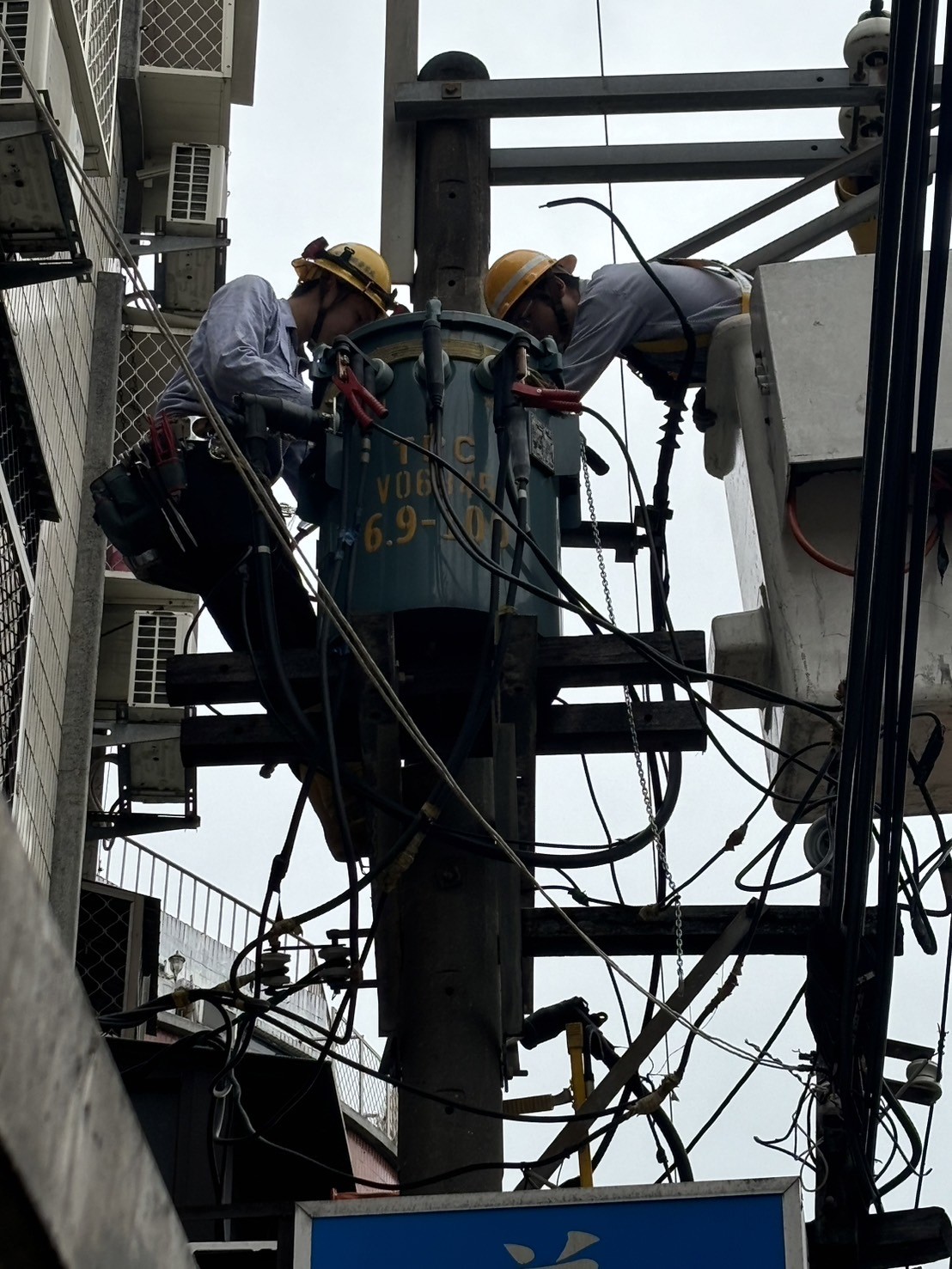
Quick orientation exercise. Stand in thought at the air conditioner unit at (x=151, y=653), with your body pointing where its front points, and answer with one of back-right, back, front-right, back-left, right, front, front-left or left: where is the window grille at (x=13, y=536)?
right

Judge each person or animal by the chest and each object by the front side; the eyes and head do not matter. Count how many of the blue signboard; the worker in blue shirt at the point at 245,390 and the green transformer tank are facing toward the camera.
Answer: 2

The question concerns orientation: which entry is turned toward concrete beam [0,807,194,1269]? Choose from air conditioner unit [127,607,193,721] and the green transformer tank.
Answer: the green transformer tank

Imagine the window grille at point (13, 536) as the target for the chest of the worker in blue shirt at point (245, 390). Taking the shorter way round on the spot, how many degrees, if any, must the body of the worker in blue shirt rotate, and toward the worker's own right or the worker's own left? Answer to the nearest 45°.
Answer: approximately 135° to the worker's own left

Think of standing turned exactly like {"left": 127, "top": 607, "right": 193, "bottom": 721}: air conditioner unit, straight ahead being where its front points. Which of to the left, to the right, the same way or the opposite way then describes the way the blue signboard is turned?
to the right

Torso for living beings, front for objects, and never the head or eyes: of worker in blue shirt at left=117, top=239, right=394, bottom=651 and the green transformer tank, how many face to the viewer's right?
1

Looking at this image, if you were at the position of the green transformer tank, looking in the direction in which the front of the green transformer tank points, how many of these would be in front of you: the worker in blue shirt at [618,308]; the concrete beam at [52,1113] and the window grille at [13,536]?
1

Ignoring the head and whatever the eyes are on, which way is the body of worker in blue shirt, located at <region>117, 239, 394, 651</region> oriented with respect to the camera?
to the viewer's right

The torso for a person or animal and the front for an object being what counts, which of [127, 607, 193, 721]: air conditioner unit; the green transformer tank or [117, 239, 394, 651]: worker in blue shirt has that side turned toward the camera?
the green transformer tank

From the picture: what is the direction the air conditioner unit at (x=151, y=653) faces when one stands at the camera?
facing to the right of the viewer

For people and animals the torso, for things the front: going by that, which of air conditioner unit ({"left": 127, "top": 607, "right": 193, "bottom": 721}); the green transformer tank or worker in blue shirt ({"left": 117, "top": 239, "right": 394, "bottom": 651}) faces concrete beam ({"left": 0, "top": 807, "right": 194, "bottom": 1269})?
the green transformer tank

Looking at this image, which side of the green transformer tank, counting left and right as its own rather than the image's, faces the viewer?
front

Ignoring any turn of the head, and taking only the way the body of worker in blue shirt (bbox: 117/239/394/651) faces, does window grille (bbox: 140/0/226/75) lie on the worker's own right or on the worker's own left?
on the worker's own left

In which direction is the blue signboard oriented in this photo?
toward the camera

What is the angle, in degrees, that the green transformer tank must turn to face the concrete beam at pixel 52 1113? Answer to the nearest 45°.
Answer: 0° — it already faces it
